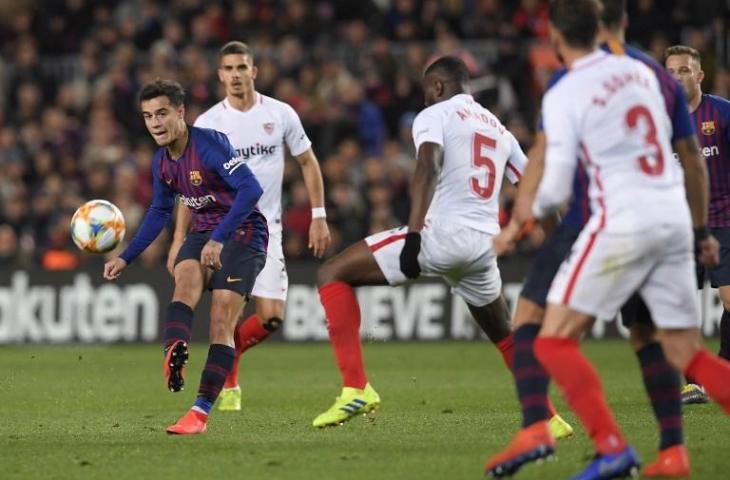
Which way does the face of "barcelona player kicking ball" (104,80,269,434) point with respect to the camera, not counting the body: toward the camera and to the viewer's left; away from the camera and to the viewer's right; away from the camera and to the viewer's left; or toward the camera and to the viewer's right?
toward the camera and to the viewer's left

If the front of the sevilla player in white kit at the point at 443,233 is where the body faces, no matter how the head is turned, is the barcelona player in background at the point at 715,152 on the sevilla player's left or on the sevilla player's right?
on the sevilla player's right

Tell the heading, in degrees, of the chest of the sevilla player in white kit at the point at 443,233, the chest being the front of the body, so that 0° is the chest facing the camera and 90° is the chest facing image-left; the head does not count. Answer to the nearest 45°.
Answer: approximately 135°

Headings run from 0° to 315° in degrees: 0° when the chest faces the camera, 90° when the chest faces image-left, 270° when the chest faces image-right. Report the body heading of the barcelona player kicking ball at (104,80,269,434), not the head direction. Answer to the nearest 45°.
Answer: approximately 45°

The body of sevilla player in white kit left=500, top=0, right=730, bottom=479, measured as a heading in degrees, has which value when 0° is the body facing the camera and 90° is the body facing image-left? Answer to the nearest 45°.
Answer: approximately 135°

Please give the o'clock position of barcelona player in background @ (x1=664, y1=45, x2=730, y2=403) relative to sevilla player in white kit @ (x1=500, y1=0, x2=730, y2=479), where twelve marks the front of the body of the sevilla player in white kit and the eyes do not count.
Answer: The barcelona player in background is roughly at 2 o'clock from the sevilla player in white kit.

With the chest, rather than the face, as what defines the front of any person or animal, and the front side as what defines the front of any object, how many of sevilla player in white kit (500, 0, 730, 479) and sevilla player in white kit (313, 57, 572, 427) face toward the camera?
0

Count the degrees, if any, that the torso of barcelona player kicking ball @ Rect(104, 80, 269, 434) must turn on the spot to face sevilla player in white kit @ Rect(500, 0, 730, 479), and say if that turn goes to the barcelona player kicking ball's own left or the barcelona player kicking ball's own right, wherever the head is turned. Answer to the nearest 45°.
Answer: approximately 90° to the barcelona player kicking ball's own left

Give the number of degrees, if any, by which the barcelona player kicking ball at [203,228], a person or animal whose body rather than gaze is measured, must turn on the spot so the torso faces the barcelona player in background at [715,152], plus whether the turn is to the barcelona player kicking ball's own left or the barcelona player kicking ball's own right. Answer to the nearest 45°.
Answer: approximately 135° to the barcelona player kicking ball's own left

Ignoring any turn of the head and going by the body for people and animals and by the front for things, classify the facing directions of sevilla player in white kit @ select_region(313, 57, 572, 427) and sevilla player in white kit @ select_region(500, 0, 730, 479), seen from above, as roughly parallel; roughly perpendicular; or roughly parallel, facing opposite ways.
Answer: roughly parallel

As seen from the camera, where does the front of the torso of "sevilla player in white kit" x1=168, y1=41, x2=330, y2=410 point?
toward the camera

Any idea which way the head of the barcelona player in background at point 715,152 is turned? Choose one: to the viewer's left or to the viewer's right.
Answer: to the viewer's left

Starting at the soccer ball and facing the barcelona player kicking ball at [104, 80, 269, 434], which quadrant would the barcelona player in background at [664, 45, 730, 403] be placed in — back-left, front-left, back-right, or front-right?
front-left

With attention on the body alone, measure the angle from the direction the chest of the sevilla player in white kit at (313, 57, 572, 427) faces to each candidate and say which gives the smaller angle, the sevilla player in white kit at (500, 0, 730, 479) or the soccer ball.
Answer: the soccer ball
